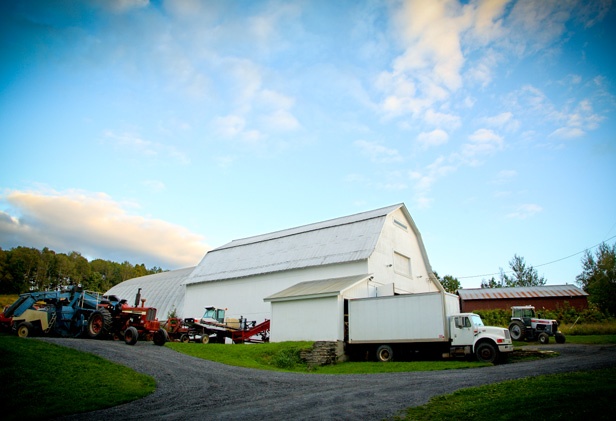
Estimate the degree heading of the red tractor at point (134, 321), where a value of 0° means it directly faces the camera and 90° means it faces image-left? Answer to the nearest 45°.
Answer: approximately 315°

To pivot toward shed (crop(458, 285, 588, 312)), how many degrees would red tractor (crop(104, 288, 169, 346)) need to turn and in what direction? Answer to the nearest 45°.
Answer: approximately 45° to its left

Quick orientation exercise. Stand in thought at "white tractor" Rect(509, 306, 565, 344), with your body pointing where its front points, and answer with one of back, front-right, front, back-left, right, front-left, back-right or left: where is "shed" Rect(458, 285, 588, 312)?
back-left

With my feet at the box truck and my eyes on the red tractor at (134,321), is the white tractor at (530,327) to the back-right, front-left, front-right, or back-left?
back-right

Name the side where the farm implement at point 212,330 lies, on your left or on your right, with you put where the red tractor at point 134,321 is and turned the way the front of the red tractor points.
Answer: on your left
